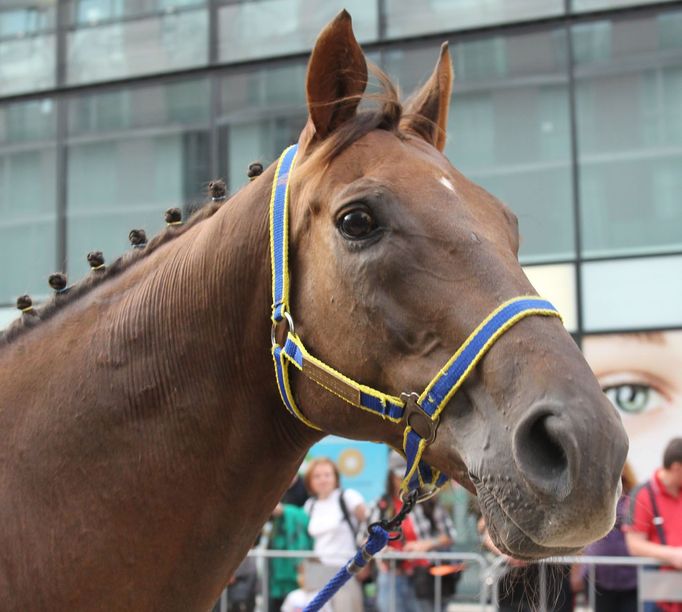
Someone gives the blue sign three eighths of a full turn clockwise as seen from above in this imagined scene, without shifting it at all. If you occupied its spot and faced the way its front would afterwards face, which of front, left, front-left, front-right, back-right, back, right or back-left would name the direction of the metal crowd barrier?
back-left

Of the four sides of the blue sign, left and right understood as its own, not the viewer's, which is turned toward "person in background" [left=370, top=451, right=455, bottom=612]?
front

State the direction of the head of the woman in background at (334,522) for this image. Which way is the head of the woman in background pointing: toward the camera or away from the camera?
toward the camera

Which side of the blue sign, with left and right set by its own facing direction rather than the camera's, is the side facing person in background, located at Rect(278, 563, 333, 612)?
front

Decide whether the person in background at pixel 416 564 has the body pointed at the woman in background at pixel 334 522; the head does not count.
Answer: no

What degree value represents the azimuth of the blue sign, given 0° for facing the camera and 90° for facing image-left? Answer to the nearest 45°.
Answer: approximately 0°

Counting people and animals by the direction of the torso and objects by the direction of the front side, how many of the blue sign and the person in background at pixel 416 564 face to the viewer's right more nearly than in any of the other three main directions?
0

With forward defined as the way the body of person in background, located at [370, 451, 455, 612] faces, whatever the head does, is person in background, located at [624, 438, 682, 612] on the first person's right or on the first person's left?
on the first person's left

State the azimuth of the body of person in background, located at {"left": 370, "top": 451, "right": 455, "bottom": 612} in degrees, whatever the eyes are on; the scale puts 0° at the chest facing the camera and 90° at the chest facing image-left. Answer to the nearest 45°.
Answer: approximately 45°

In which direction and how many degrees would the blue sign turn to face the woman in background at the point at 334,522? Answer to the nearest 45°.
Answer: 0° — it already faces them
